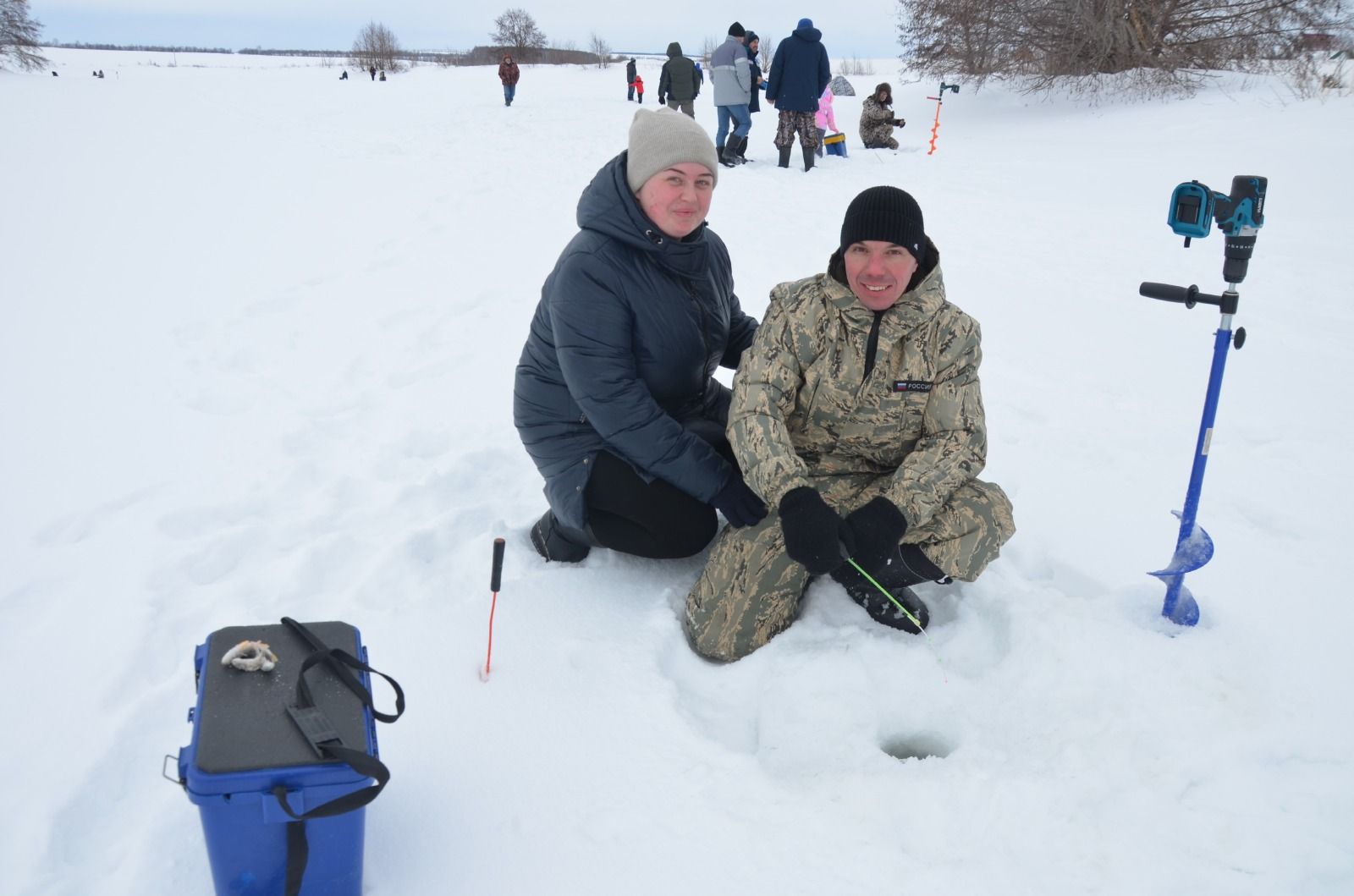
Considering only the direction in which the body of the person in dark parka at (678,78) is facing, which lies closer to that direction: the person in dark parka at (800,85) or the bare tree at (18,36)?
the bare tree

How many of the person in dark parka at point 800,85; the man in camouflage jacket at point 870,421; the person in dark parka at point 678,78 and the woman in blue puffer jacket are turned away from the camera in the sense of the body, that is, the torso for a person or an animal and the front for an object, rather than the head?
2

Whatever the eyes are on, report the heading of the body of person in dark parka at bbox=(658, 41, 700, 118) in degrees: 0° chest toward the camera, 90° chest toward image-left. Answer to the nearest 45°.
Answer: approximately 180°

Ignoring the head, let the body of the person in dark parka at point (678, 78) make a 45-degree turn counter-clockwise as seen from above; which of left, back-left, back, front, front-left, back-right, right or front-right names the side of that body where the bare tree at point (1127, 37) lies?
back-right

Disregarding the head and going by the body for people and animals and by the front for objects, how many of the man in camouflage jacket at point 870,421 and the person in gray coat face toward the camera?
1

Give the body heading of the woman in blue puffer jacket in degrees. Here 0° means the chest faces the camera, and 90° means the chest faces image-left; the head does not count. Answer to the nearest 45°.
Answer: approximately 315°

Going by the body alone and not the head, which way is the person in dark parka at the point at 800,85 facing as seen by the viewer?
away from the camera

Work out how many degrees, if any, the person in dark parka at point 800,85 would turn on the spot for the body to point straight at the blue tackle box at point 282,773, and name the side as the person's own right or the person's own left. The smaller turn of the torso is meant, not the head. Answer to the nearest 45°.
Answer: approximately 180°

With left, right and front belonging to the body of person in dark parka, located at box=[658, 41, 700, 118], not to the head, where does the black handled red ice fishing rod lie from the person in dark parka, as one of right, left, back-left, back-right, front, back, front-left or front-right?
back

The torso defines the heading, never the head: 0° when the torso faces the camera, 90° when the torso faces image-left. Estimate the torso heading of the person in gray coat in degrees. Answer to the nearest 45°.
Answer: approximately 225°

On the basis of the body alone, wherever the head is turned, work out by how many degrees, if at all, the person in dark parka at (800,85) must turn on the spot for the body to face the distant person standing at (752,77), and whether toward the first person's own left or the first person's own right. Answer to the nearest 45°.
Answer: approximately 45° to the first person's own left
